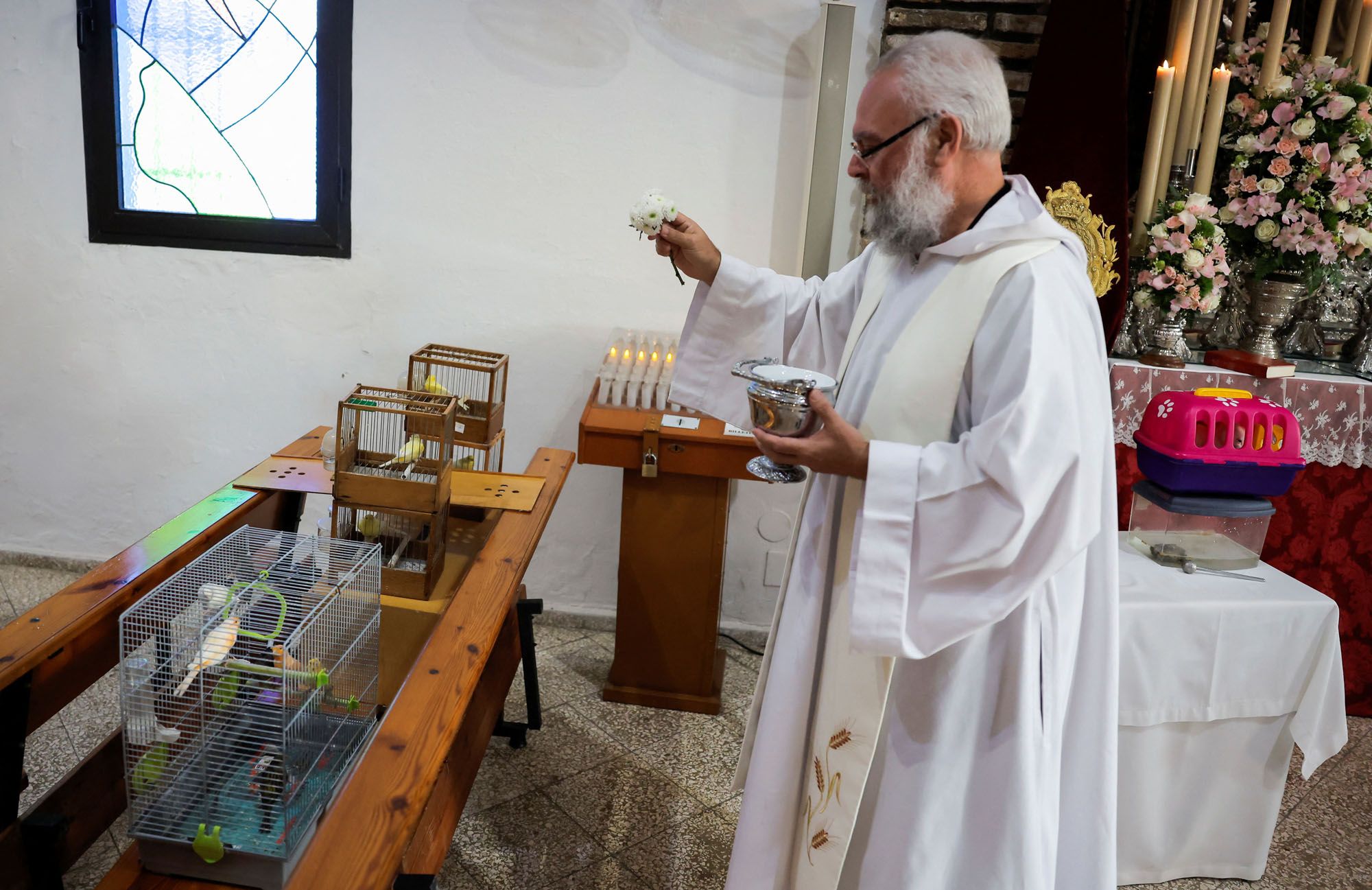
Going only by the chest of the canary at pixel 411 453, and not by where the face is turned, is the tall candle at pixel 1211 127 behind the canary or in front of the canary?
in front

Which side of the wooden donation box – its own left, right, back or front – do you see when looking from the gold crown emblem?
left

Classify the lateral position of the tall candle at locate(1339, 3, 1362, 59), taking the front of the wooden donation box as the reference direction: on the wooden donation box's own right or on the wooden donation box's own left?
on the wooden donation box's own left

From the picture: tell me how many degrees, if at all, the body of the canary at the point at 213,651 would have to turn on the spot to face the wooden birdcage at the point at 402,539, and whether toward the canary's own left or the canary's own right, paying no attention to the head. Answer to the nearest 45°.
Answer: approximately 45° to the canary's own left

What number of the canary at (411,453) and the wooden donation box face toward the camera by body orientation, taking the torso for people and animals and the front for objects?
1

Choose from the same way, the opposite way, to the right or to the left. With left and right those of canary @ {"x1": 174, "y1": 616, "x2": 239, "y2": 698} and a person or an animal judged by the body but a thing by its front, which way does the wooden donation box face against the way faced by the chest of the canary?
to the right

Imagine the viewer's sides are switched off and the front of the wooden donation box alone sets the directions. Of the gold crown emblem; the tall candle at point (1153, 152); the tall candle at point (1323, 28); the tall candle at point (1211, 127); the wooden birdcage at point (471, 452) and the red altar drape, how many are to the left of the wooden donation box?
5

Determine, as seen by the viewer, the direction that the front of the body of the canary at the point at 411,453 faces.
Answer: to the viewer's right

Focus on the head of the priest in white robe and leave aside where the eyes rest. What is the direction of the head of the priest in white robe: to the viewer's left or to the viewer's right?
to the viewer's left

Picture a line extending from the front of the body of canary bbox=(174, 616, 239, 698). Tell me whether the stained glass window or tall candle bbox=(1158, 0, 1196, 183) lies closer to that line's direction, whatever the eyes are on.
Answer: the tall candle

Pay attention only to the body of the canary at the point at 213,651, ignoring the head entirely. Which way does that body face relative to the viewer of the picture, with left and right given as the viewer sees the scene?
facing to the right of the viewer

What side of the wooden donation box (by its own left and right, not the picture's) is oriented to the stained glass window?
right
